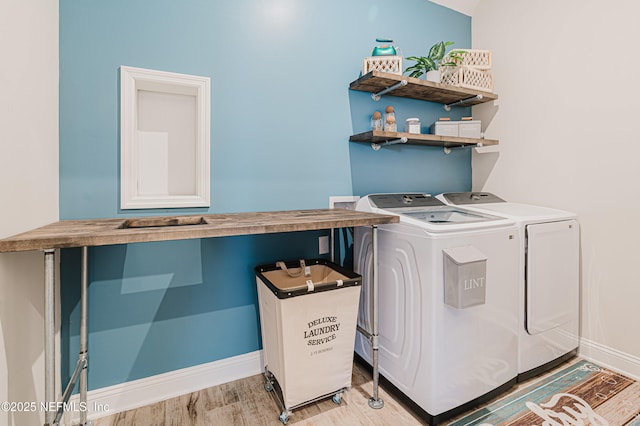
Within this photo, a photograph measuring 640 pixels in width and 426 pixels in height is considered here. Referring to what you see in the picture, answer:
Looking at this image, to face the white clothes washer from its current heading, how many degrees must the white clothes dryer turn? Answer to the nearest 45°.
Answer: approximately 90° to its right

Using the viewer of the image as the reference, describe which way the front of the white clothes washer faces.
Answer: facing the viewer and to the right of the viewer

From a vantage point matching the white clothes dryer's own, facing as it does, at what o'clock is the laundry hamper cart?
The laundry hamper cart is roughly at 3 o'clock from the white clothes dryer.

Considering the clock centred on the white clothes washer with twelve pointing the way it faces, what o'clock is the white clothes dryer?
The white clothes dryer is roughly at 9 o'clock from the white clothes washer.

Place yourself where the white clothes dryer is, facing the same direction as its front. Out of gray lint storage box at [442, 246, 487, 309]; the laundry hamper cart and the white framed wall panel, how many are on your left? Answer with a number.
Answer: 0

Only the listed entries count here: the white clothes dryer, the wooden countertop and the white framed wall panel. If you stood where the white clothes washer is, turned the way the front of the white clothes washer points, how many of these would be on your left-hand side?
1

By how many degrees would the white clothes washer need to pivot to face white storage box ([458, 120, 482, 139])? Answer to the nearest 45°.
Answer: approximately 135° to its left

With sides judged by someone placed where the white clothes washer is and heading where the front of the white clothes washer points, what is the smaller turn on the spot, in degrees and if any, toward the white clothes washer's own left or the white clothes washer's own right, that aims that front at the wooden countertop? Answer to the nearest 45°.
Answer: approximately 90° to the white clothes washer's own right

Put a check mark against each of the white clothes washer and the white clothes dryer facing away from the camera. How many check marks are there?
0

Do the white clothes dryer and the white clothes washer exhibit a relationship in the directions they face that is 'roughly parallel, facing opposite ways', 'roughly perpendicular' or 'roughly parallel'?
roughly parallel
